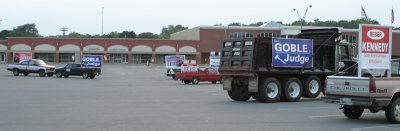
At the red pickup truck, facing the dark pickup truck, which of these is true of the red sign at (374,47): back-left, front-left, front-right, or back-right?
back-left

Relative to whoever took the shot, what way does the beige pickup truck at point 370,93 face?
facing away from the viewer and to the right of the viewer

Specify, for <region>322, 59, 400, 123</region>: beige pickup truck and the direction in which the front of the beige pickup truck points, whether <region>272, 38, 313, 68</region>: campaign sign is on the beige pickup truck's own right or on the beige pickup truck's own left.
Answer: on the beige pickup truck's own left
